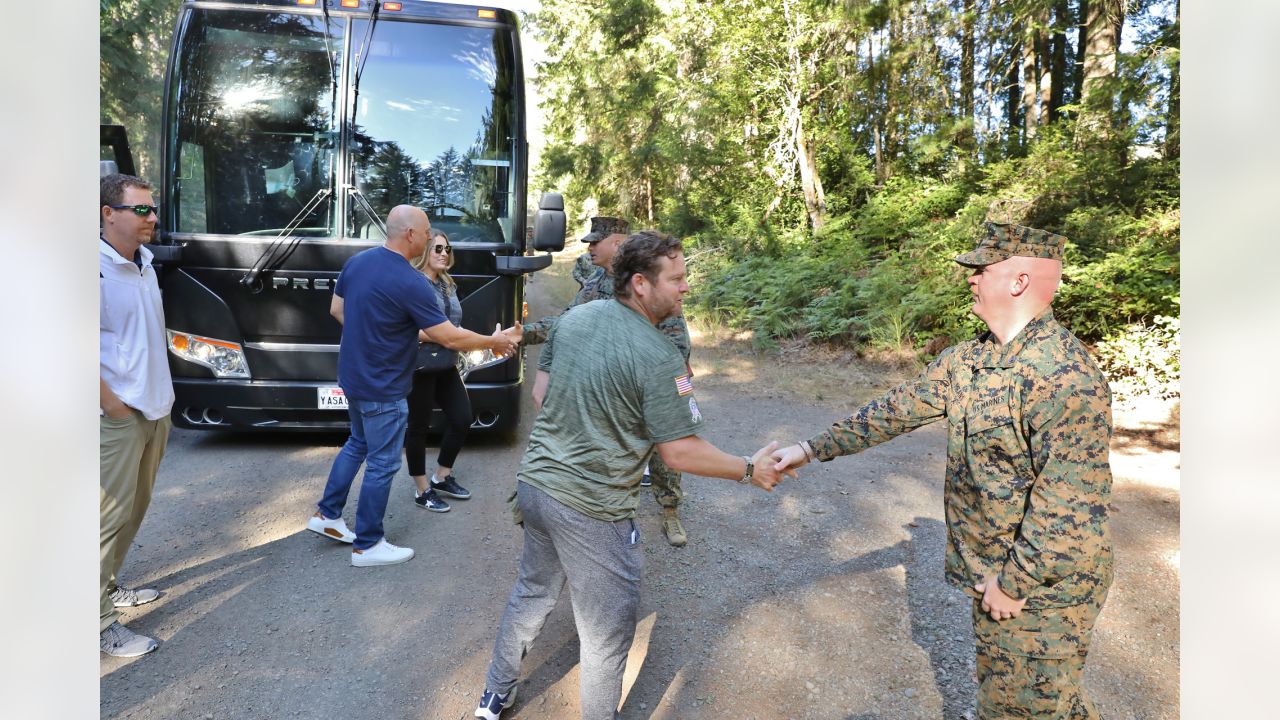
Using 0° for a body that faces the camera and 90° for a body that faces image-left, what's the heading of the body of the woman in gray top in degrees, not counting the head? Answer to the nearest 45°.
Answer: approximately 315°

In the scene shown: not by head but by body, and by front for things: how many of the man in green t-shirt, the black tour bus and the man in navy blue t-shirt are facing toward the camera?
1

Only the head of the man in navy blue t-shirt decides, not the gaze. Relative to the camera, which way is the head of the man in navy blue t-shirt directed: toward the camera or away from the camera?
away from the camera

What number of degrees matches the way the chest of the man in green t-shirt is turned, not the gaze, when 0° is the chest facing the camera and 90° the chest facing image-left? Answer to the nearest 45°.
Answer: approximately 225°

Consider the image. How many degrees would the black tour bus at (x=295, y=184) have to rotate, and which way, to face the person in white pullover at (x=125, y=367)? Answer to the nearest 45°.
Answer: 0° — it already faces them

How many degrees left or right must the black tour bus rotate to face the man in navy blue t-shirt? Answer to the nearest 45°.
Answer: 0° — it already faces them

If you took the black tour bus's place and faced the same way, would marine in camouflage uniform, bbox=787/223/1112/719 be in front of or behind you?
in front

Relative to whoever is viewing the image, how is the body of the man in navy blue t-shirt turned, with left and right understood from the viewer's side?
facing away from the viewer and to the right of the viewer

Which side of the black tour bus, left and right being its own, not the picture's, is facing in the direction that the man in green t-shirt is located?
front

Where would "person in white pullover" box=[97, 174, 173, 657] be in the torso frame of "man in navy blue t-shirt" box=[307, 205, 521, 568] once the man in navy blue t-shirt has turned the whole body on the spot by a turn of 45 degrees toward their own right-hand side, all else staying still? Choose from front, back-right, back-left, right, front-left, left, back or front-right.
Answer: back-right

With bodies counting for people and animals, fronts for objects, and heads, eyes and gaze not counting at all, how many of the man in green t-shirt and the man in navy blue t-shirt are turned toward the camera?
0

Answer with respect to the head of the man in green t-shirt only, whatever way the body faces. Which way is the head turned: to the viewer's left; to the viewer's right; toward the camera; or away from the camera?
to the viewer's right
